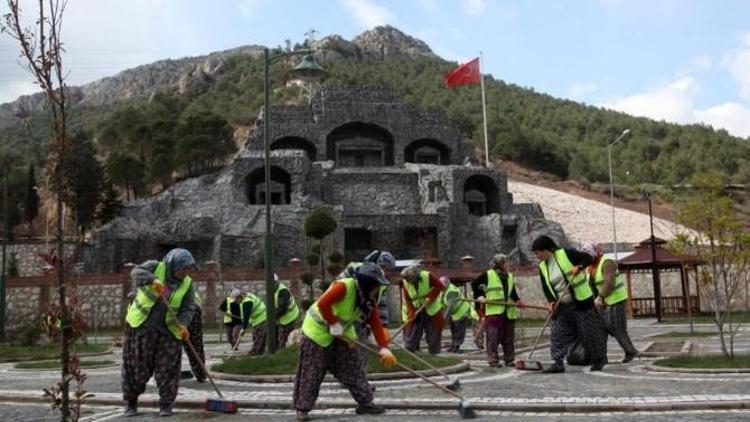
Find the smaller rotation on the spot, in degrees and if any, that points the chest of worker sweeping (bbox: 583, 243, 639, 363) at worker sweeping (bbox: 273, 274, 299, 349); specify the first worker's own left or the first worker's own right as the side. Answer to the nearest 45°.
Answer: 0° — they already face them

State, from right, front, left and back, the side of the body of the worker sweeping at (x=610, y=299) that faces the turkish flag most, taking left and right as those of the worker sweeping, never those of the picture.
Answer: right

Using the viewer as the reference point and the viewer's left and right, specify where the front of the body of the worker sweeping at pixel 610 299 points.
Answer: facing to the left of the viewer

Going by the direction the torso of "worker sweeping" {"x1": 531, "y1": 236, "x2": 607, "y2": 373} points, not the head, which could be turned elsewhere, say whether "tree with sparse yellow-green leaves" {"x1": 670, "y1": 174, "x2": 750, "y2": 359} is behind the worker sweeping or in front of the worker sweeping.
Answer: behind

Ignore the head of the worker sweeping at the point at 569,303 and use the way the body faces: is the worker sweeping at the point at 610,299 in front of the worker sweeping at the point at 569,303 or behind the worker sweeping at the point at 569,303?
behind

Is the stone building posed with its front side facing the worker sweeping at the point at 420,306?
yes

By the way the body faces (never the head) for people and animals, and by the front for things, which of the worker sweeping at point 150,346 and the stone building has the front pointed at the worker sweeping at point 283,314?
the stone building

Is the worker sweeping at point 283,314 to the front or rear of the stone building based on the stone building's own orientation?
to the front

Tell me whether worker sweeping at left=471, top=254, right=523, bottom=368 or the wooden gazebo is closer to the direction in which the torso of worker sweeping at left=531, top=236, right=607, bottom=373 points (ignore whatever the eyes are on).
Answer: the worker sweeping

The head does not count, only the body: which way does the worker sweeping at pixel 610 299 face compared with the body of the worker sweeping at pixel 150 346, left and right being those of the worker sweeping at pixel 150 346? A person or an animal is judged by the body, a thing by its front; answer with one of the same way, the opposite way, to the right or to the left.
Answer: the opposite way
